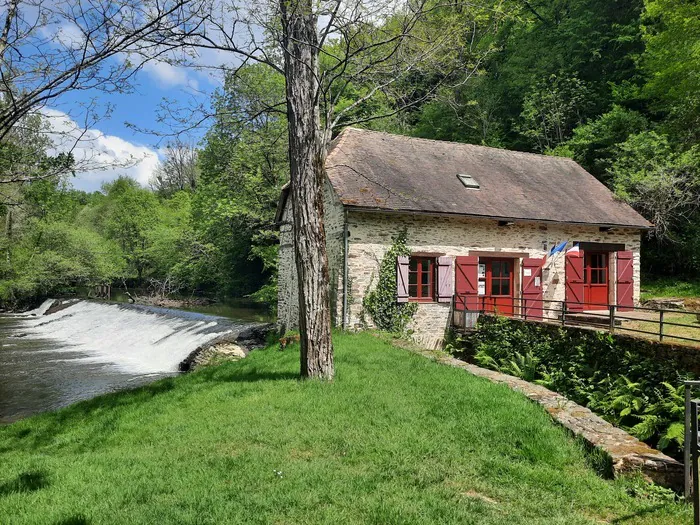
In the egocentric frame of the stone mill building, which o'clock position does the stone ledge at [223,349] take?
The stone ledge is roughly at 4 o'clock from the stone mill building.

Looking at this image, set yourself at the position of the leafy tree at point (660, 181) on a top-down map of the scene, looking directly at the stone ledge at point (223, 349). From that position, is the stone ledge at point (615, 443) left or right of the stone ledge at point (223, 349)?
left

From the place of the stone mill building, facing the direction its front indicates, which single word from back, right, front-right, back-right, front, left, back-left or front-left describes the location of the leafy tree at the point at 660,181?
left

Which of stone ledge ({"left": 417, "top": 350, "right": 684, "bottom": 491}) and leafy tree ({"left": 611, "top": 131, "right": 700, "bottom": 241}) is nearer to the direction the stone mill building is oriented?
the stone ledge

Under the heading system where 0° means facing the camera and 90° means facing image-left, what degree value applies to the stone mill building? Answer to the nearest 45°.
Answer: approximately 315°

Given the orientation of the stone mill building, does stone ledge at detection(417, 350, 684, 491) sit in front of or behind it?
in front
